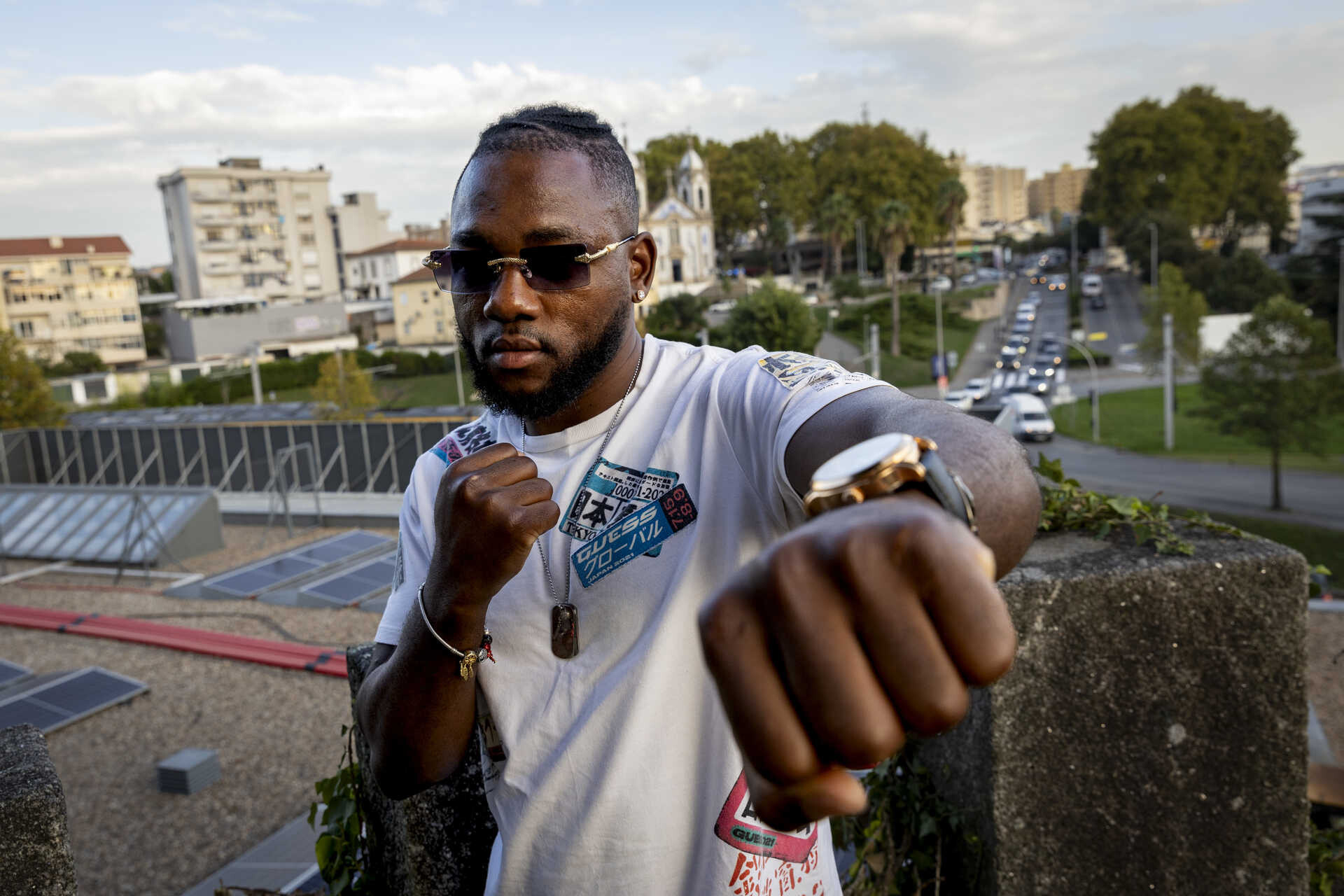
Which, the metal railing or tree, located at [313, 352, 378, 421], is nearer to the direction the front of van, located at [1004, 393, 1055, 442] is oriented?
the metal railing

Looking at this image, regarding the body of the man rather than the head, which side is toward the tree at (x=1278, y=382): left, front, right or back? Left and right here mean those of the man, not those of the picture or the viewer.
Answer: back

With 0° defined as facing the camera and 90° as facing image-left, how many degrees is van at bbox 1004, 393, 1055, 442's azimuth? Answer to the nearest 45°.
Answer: approximately 315°

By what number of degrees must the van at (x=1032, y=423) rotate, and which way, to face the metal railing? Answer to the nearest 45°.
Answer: approximately 90° to its right

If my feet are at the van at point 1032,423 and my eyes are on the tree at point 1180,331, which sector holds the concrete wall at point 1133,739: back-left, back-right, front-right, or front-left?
back-right

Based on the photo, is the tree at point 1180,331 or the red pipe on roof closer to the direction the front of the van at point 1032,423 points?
the red pipe on roof

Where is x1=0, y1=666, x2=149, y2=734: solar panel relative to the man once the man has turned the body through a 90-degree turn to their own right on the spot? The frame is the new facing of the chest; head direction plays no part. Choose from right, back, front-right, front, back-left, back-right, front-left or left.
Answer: front

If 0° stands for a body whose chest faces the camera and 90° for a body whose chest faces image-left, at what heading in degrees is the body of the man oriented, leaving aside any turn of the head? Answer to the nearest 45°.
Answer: approximately 45°

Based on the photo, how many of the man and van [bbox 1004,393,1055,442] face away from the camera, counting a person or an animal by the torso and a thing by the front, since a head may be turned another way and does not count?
0

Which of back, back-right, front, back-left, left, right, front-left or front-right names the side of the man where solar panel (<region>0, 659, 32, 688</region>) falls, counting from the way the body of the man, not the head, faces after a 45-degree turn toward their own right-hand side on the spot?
front-right

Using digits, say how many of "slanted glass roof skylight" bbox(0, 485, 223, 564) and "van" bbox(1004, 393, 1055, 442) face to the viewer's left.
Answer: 0
